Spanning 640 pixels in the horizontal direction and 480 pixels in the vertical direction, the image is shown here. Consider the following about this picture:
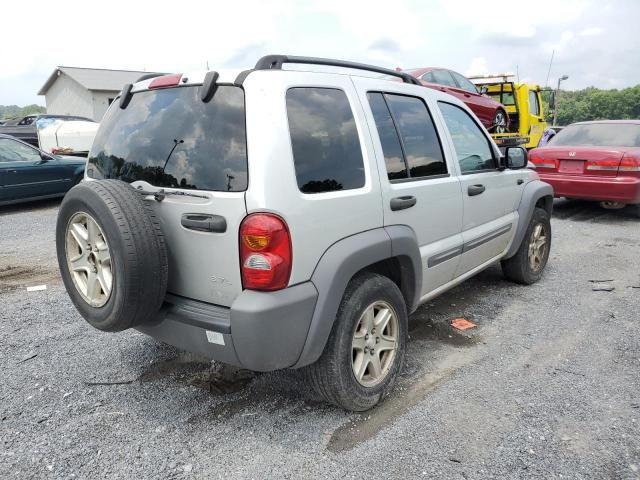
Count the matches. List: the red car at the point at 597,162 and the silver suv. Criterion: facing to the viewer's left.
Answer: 0

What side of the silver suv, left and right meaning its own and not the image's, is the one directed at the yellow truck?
front

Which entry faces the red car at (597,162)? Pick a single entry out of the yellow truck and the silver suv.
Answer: the silver suv

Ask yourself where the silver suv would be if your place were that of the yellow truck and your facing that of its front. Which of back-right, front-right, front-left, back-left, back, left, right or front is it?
back-right

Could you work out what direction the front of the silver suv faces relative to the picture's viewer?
facing away from the viewer and to the right of the viewer

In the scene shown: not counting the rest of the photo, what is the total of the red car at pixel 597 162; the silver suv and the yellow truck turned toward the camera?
0

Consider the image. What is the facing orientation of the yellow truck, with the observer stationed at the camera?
facing away from the viewer and to the right of the viewer

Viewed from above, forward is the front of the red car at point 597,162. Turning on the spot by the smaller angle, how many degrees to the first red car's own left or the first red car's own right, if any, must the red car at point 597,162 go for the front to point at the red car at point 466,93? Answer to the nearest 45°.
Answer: approximately 90° to the first red car's own left

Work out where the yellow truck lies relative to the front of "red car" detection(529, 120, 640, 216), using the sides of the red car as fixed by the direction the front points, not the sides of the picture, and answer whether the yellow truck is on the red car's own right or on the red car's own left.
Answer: on the red car's own left

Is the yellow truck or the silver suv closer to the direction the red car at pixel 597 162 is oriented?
the yellow truck

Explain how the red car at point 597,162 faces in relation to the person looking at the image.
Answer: facing away from the viewer and to the right of the viewer

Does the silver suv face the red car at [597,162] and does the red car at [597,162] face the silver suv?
no

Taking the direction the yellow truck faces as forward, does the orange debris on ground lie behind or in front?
behind

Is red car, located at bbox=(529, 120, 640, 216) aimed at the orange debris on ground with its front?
no

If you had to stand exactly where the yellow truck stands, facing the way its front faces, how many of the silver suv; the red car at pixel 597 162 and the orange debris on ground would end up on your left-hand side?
0
